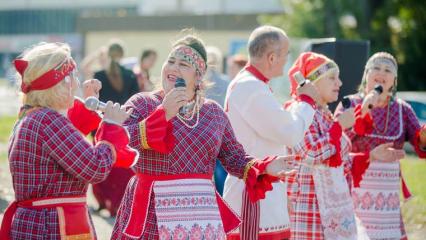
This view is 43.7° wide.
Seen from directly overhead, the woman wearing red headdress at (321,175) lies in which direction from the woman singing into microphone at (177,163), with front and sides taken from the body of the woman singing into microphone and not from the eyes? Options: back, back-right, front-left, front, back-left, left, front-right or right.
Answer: back-left

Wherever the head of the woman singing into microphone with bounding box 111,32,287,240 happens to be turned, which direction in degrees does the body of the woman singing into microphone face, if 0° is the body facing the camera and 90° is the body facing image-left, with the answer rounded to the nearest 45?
approximately 0°

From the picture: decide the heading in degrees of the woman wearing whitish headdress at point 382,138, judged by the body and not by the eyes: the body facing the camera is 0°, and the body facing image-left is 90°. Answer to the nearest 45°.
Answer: approximately 0°

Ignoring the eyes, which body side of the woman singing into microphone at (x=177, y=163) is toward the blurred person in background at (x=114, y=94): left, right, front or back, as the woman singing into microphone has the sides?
back

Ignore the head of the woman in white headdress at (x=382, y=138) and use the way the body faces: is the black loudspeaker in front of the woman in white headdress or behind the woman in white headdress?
behind

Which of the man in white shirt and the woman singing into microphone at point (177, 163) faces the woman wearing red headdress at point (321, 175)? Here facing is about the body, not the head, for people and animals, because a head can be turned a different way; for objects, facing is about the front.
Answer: the man in white shirt

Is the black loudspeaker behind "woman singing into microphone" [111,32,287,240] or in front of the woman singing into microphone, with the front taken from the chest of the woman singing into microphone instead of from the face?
behind
